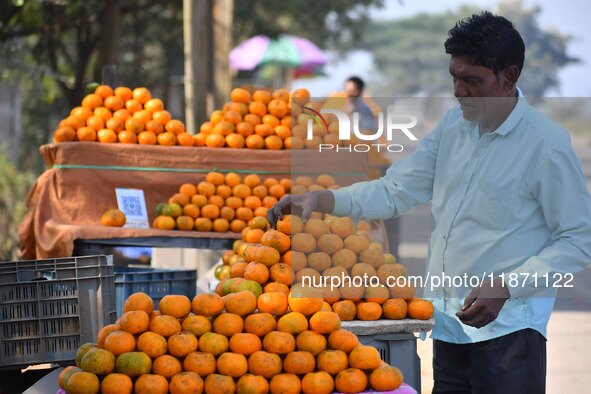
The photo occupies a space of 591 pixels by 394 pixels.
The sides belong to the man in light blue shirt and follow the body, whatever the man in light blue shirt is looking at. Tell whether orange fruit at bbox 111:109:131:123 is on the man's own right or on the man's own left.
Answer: on the man's own right

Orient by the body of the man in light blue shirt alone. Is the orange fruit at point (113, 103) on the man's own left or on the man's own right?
on the man's own right

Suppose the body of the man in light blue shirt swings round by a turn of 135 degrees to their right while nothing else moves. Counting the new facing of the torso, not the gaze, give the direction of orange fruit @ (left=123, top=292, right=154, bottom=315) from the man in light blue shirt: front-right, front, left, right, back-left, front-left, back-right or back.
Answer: left

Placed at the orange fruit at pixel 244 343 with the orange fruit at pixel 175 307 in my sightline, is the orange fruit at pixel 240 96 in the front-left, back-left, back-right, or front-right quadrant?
front-right

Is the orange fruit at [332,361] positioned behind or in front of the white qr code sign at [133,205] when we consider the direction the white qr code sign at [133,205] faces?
in front

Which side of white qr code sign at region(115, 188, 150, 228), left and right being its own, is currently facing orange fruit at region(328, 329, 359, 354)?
front

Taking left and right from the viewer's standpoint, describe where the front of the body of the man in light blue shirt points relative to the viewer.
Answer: facing the viewer and to the left of the viewer

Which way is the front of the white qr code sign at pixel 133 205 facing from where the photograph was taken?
facing the viewer

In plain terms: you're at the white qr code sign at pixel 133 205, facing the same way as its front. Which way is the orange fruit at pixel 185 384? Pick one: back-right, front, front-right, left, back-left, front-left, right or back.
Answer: front

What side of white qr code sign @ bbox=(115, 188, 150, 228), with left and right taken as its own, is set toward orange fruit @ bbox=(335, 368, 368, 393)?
front

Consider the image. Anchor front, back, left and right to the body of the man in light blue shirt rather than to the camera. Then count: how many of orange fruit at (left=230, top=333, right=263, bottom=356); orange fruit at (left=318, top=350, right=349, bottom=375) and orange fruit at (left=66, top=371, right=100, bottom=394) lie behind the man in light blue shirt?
0

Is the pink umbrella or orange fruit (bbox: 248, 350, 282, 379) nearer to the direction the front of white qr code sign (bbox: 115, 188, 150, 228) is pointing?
the orange fruit

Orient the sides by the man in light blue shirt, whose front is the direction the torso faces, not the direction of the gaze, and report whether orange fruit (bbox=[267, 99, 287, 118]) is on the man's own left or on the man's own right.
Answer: on the man's own right

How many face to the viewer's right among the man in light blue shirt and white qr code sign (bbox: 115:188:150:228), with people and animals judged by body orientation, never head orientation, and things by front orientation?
0
